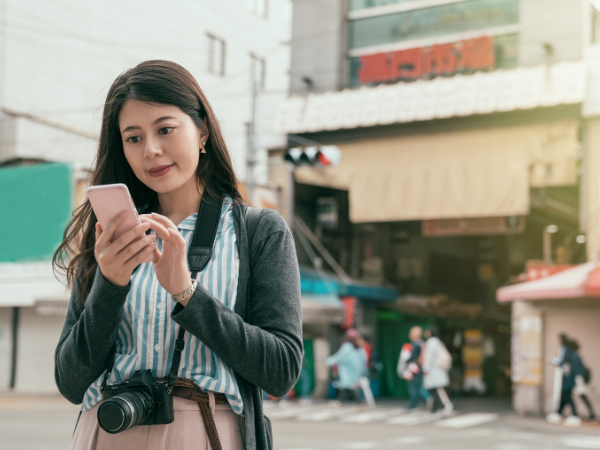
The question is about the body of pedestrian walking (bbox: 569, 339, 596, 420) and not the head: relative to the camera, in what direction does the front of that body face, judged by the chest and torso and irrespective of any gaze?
to the viewer's left

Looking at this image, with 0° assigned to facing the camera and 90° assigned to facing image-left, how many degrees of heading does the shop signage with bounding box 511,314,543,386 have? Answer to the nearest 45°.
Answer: approximately 45°

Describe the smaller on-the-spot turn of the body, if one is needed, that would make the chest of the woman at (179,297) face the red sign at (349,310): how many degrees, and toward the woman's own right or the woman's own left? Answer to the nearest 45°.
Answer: approximately 135° to the woman's own right

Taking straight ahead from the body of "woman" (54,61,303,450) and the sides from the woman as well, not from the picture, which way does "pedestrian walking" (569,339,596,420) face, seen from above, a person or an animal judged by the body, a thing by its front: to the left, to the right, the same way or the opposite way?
to the right

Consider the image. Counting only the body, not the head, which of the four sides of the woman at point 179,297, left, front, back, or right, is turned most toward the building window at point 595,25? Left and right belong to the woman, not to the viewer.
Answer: back

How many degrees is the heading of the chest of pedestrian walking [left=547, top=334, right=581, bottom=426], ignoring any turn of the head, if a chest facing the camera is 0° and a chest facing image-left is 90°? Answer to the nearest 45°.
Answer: approximately 90°

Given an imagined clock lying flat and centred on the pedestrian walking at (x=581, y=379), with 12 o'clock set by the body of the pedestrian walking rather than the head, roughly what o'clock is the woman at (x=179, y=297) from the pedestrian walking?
The woman is roughly at 9 o'clock from the pedestrian walking.

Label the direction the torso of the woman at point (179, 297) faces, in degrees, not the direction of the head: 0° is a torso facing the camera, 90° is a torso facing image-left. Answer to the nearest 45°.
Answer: approximately 45°
